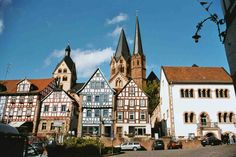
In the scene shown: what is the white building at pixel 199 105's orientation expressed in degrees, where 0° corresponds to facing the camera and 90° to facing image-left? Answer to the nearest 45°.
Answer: approximately 0°

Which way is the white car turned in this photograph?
to the viewer's left

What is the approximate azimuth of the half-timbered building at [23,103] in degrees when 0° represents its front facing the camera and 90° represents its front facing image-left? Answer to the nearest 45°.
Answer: approximately 0°

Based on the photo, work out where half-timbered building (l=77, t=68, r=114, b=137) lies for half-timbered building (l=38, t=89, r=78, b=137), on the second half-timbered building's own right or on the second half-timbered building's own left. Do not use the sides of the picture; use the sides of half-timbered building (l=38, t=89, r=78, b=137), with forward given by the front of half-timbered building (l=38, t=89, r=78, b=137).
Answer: on the second half-timbered building's own left

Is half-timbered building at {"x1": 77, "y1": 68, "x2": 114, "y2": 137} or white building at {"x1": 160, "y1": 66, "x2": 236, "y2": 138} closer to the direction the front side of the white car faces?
the half-timbered building

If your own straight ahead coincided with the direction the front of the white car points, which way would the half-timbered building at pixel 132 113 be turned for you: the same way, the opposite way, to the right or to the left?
to the left

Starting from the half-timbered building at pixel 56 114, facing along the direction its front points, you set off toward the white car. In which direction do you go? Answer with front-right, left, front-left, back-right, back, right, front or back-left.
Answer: front-left

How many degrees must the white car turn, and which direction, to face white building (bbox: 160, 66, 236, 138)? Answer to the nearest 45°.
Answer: approximately 135° to its right
